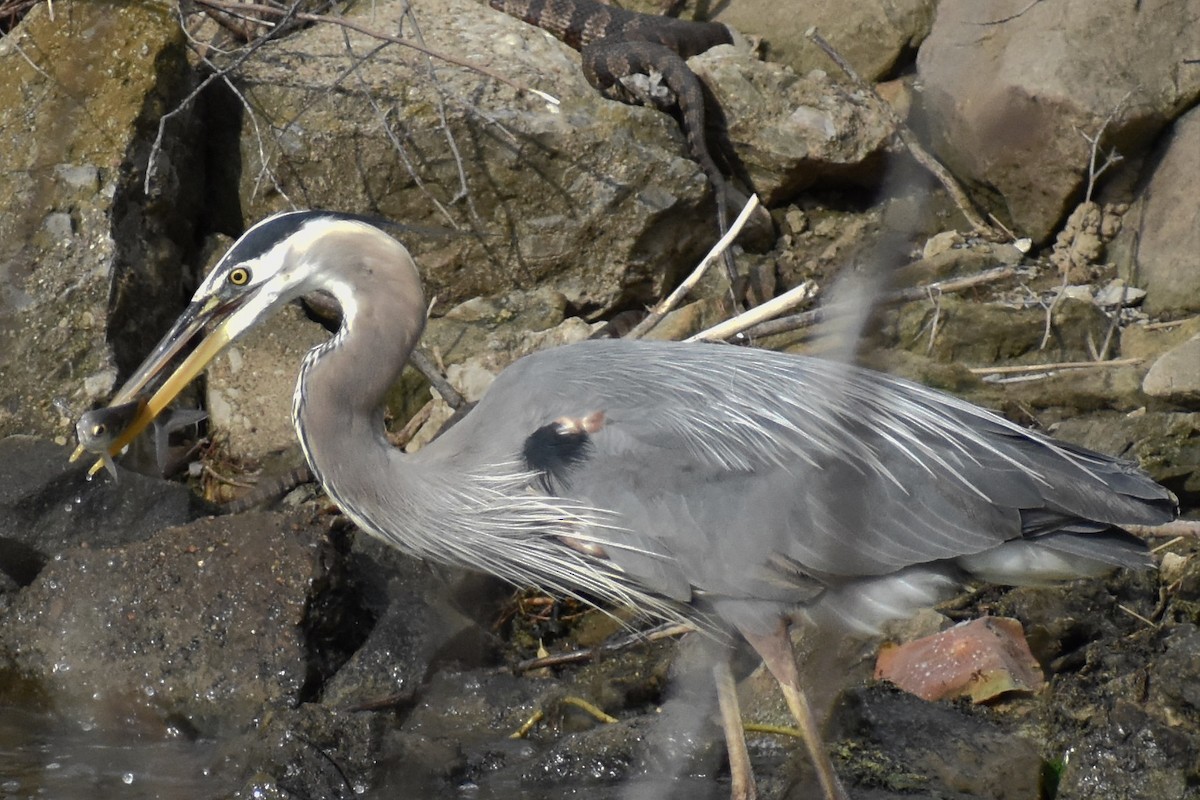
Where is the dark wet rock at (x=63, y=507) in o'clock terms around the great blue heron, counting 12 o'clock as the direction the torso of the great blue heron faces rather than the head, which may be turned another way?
The dark wet rock is roughly at 1 o'clock from the great blue heron.

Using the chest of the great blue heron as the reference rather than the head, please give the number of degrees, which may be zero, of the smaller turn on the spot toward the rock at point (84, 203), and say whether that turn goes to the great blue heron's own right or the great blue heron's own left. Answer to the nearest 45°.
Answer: approximately 45° to the great blue heron's own right

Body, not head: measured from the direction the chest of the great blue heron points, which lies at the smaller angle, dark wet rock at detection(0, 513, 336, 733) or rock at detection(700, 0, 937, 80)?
the dark wet rock

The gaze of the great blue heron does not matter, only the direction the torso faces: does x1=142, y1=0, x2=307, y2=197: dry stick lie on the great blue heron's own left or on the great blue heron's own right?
on the great blue heron's own right

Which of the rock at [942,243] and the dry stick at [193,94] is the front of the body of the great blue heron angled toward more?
the dry stick

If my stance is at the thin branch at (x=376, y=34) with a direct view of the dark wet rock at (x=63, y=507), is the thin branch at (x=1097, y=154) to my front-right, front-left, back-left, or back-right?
back-left

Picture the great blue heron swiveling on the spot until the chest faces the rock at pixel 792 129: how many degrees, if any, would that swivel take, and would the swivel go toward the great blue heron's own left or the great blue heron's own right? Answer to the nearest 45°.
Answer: approximately 90° to the great blue heron's own right

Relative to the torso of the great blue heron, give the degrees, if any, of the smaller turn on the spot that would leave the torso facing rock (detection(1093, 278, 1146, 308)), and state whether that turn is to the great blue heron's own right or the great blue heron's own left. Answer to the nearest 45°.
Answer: approximately 135° to the great blue heron's own right

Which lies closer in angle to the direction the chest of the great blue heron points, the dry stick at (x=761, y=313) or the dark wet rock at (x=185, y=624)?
the dark wet rock

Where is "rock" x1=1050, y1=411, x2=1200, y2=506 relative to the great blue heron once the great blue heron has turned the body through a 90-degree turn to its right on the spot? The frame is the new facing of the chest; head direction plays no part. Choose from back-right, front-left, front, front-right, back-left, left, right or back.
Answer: front-right

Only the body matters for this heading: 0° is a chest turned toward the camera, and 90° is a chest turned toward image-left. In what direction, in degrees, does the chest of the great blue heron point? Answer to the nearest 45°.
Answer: approximately 90°

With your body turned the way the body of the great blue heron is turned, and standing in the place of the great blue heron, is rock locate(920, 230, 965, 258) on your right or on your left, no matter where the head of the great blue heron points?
on your right
